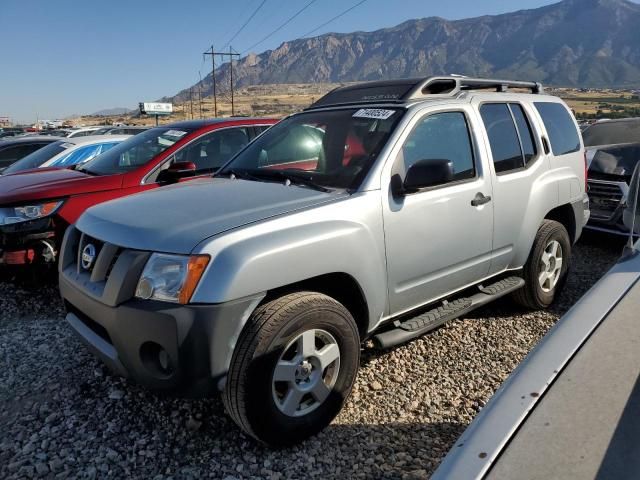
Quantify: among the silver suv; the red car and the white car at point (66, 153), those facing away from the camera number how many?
0

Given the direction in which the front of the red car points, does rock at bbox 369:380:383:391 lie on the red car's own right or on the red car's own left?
on the red car's own left

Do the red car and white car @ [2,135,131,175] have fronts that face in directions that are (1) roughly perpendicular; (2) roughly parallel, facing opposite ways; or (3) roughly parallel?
roughly parallel

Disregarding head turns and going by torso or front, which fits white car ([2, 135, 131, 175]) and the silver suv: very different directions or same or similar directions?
same or similar directions

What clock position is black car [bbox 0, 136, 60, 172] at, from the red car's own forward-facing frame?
The black car is roughly at 4 o'clock from the red car.

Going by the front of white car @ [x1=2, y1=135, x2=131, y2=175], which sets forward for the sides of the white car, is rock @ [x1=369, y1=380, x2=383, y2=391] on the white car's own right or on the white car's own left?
on the white car's own left

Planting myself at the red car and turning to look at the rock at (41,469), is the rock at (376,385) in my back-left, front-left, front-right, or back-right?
front-left

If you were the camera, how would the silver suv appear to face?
facing the viewer and to the left of the viewer

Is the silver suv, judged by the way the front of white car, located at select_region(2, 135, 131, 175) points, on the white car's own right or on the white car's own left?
on the white car's own left

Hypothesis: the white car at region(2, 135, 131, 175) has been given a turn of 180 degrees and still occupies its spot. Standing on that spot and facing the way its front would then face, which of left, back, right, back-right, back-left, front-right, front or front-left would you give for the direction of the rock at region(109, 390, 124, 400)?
back-right

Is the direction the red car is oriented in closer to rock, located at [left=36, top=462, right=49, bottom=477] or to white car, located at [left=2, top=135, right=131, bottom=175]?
the rock

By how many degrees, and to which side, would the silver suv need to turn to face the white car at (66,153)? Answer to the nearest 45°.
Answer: approximately 90° to its right

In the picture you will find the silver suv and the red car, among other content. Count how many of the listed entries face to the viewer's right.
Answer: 0

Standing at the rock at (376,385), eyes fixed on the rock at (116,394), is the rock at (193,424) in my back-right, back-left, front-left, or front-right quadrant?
front-left

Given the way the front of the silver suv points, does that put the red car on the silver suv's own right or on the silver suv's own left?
on the silver suv's own right

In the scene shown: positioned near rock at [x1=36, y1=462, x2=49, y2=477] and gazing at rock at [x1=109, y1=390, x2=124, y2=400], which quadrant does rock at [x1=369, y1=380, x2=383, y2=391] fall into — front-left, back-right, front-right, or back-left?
front-right
